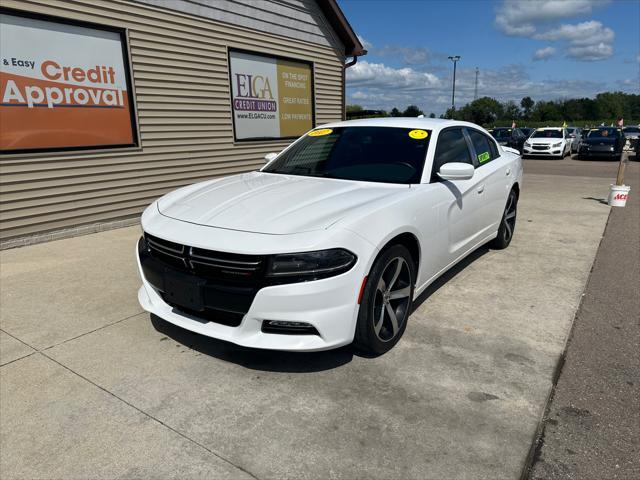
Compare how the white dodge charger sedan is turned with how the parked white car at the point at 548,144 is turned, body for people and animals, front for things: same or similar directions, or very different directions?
same or similar directions

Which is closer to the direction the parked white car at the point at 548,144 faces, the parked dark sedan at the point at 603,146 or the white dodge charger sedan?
the white dodge charger sedan

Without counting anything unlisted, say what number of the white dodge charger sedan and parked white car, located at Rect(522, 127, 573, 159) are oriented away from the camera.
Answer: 0

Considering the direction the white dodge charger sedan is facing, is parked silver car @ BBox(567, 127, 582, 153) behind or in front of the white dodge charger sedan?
behind

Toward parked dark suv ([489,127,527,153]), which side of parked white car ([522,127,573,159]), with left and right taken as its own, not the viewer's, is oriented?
right

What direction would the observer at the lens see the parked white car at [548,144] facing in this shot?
facing the viewer and to the left of the viewer

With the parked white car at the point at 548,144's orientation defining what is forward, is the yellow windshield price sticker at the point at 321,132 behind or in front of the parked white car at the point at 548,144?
in front

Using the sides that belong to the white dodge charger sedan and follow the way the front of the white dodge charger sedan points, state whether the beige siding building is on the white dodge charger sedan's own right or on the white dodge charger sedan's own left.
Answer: on the white dodge charger sedan's own right

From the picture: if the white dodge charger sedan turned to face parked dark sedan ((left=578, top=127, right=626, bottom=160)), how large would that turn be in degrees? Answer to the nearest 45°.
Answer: approximately 180°

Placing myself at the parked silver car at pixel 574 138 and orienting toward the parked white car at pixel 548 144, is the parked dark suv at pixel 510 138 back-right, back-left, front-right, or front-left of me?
front-right

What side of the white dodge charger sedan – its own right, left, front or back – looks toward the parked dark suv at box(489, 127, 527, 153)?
back

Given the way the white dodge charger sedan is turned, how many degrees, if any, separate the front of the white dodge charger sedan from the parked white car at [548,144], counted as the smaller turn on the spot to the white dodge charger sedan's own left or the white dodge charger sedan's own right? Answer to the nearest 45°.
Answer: approximately 180°
